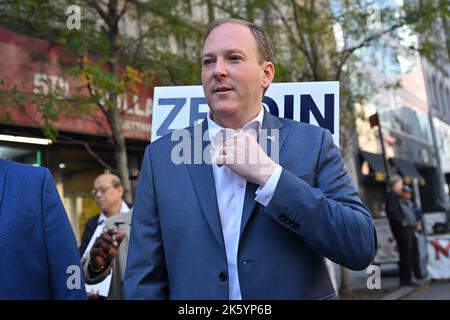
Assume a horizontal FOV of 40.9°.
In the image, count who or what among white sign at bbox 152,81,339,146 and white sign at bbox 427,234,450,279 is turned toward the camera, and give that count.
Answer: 2

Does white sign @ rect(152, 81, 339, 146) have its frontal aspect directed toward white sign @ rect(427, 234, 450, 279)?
no

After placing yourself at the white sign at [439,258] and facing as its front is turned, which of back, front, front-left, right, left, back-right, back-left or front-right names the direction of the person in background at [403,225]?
front-right

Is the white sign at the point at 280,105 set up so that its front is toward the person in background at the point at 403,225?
no

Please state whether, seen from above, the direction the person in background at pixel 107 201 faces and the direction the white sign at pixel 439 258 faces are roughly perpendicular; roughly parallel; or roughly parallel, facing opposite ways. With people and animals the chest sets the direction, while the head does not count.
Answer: roughly parallel

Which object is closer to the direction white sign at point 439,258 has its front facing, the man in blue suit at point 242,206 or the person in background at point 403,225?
the man in blue suit

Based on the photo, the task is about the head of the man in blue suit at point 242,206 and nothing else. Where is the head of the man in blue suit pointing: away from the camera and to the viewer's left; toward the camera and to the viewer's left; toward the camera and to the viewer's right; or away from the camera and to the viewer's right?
toward the camera and to the viewer's left

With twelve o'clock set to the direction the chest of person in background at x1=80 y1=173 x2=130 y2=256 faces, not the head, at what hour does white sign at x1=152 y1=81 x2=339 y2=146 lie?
The white sign is roughly at 10 o'clock from the person in background.

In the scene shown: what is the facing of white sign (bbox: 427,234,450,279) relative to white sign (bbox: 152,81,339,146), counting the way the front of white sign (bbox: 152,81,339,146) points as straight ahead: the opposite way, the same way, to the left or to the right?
the same way

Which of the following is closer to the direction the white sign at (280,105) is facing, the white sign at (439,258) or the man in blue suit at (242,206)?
the man in blue suit

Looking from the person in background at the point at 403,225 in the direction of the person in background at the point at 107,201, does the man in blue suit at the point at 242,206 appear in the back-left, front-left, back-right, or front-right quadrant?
front-left

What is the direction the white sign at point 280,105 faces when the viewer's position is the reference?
facing the viewer

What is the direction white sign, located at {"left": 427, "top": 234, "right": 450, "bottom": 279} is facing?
toward the camera
